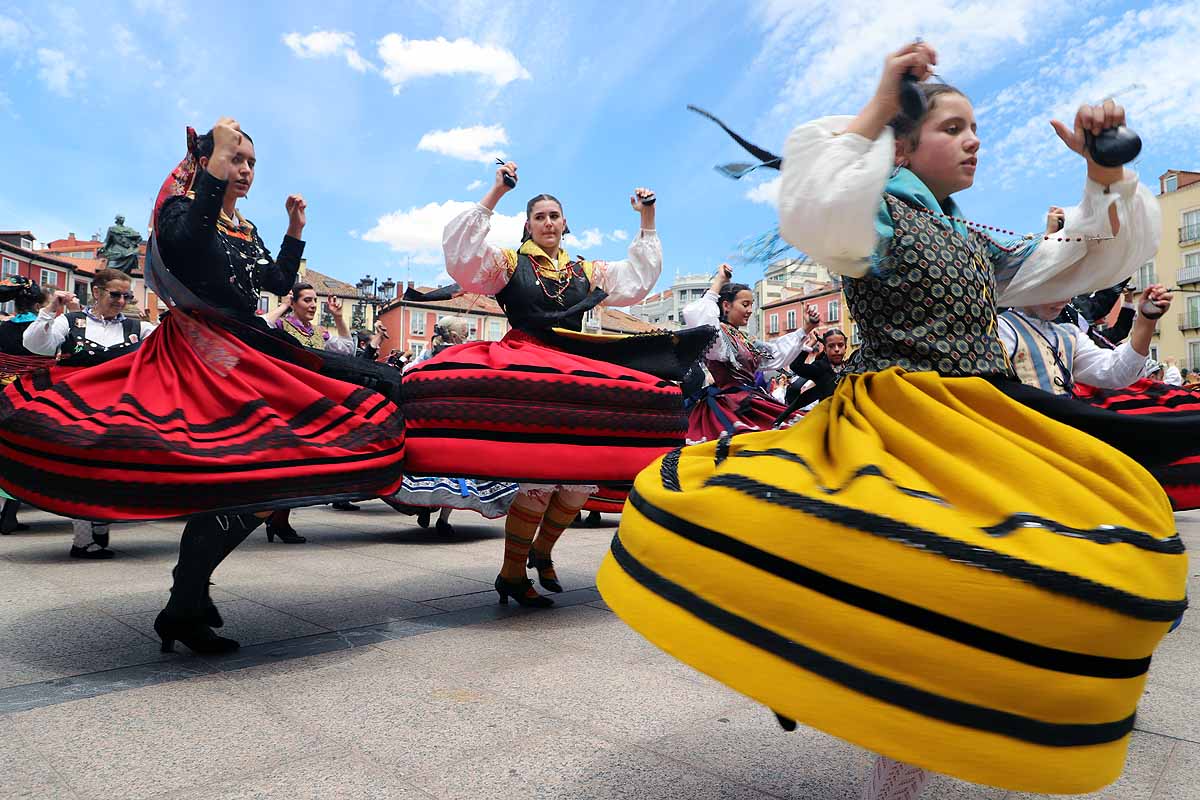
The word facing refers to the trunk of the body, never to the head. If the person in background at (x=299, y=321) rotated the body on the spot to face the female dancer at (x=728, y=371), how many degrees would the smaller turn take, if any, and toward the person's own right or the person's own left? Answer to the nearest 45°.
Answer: approximately 45° to the person's own left

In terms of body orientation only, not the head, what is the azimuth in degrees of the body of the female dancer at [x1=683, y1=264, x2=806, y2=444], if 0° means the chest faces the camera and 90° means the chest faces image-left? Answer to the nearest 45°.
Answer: approximately 315°

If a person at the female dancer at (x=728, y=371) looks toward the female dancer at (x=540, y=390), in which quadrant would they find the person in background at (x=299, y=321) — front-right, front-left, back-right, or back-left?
front-right

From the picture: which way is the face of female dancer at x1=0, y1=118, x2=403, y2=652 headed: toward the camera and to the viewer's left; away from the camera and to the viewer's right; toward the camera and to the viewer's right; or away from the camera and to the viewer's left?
toward the camera and to the viewer's right

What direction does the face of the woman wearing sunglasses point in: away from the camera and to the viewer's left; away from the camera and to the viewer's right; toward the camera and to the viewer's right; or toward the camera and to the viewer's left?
toward the camera and to the viewer's right

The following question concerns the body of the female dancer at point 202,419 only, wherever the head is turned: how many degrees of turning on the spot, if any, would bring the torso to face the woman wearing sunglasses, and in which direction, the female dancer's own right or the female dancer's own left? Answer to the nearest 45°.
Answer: approximately 135° to the female dancer's own left

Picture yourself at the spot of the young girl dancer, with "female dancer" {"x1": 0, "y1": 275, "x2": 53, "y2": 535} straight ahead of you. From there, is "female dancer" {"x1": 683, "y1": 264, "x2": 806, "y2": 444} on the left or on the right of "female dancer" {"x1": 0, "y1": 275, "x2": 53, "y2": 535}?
right
